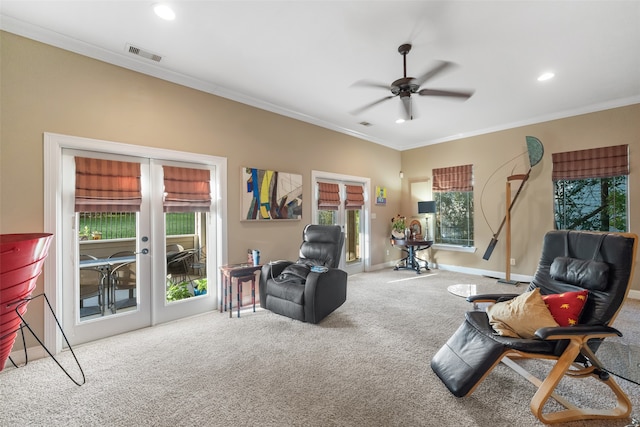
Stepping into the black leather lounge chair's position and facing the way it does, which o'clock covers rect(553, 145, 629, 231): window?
The window is roughly at 5 o'clock from the black leather lounge chair.

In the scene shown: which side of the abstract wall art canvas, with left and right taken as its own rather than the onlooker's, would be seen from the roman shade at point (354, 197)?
left

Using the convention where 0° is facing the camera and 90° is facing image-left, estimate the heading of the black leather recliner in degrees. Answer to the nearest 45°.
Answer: approximately 45°

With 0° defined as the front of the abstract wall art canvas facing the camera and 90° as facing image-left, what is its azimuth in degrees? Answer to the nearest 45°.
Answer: approximately 315°

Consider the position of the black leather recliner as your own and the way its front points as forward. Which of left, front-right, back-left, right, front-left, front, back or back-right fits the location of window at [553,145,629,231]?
back-left

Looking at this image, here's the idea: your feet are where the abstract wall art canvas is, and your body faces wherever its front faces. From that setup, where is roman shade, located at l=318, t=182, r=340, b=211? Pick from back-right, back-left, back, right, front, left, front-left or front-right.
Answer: left

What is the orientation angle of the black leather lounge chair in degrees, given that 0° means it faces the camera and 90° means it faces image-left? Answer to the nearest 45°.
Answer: approximately 45°

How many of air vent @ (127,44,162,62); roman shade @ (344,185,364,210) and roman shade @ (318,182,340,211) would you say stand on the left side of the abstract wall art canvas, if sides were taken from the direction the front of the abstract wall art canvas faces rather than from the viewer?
2

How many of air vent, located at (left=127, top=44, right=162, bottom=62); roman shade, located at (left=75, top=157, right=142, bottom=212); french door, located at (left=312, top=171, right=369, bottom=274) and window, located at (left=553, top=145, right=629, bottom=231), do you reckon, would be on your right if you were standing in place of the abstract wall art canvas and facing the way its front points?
2

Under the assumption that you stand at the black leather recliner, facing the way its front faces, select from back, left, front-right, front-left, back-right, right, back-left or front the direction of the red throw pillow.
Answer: left

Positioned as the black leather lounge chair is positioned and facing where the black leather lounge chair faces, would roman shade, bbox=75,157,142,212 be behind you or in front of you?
in front
